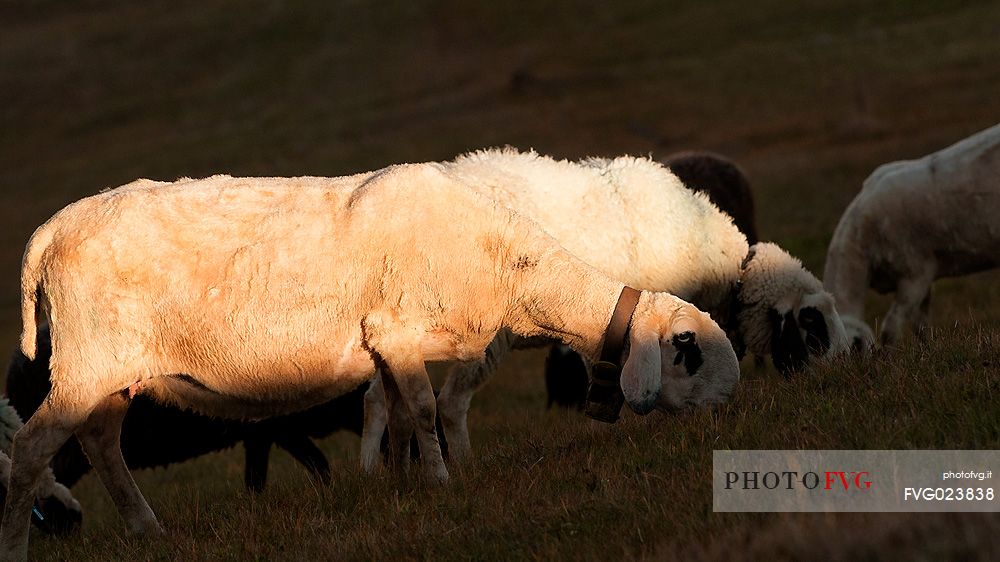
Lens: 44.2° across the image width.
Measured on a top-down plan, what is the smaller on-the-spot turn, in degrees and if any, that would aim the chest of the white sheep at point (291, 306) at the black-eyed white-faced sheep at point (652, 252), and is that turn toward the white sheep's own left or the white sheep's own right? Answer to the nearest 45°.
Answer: approximately 45° to the white sheep's own left

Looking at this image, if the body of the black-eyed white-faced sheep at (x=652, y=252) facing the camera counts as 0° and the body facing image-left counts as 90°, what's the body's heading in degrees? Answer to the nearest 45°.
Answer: approximately 270°

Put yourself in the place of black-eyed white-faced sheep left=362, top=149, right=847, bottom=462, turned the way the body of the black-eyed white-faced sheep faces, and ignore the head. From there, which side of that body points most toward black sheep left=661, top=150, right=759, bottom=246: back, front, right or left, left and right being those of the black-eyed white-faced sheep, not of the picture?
left

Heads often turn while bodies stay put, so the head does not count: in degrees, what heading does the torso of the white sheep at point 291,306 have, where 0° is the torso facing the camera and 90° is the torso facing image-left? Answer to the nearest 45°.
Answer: approximately 270°

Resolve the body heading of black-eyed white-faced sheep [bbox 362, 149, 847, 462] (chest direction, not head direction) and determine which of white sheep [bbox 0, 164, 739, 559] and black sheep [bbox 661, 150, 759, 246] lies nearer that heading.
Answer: the black sheep

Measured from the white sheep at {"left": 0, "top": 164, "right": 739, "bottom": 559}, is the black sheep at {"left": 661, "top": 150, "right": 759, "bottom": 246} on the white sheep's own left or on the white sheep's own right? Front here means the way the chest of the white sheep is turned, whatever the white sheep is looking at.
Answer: on the white sheep's own left
